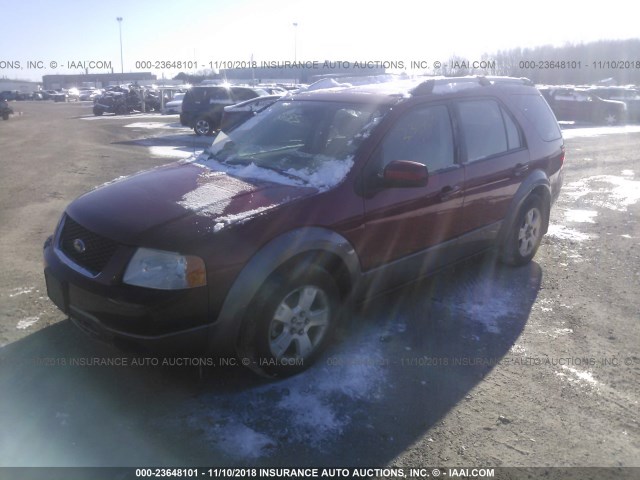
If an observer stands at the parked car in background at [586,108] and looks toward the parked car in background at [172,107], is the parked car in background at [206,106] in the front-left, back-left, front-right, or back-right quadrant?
front-left

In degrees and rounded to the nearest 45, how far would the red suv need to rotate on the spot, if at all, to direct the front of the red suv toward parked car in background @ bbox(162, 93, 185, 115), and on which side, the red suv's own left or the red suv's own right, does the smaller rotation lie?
approximately 135° to the red suv's own right

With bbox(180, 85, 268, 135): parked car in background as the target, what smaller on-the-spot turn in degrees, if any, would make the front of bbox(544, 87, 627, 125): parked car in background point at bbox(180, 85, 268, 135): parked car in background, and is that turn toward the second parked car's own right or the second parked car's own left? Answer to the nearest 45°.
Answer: approximately 135° to the second parked car's own right

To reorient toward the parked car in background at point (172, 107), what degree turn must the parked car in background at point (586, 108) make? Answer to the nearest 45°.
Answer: approximately 180°

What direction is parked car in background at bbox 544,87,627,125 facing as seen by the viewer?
to the viewer's right

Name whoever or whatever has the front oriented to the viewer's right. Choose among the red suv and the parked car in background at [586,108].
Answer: the parked car in background

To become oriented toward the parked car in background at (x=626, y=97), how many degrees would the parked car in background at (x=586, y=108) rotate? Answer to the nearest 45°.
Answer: approximately 45° to its left

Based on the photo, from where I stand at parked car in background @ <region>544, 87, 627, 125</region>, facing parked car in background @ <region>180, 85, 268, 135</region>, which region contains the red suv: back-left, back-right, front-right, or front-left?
front-left

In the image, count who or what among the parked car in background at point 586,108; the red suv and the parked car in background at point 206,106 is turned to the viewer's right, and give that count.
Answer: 2

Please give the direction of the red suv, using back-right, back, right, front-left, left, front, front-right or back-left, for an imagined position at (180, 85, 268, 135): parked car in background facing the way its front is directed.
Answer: right

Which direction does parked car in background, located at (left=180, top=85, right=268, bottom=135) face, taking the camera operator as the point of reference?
facing to the right of the viewer

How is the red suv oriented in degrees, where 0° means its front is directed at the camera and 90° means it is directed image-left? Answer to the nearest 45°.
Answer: approximately 45°
